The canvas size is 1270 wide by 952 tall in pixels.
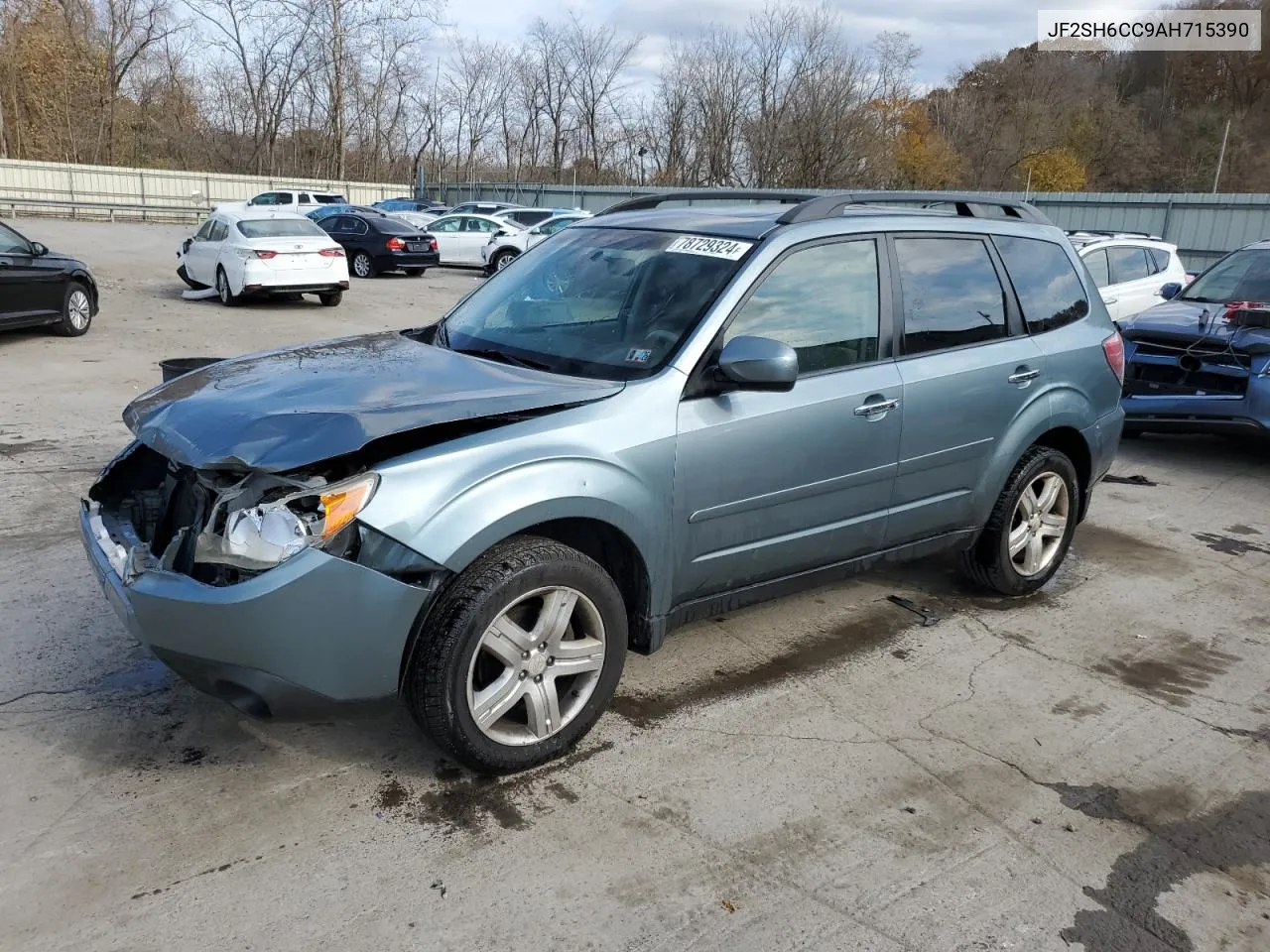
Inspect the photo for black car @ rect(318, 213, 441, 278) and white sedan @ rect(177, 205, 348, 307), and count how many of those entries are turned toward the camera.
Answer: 0

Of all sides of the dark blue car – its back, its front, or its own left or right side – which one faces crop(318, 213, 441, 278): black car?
right

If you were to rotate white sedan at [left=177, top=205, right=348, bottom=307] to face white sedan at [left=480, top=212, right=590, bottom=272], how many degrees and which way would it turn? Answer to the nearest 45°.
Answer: approximately 90° to its right

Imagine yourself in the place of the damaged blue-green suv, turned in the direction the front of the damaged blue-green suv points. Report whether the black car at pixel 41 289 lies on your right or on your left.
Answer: on your right

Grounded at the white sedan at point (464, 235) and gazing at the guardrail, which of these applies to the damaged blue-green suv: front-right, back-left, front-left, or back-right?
back-left

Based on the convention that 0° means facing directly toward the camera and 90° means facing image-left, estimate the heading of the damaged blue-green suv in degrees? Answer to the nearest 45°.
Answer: approximately 45°

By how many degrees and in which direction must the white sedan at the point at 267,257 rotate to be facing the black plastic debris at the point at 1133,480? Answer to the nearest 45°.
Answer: approximately 180°

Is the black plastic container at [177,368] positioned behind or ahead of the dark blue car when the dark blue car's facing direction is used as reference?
ahead

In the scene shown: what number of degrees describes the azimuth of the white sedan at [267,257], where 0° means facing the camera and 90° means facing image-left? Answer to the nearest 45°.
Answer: approximately 135°

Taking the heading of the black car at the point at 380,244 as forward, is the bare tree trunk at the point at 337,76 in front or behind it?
in front

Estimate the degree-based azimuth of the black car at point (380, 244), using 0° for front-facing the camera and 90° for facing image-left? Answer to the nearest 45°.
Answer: approximately 135°

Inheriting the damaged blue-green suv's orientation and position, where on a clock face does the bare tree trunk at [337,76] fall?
The bare tree trunk is roughly at 4 o'clock from the damaged blue-green suv.

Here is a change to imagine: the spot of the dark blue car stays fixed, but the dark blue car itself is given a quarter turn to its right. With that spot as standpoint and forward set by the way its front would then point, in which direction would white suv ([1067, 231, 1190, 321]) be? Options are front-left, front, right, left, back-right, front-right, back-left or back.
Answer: front-right

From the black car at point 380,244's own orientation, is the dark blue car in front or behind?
behind

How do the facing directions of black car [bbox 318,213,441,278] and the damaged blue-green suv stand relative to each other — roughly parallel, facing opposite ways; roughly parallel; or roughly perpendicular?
roughly perpendicular

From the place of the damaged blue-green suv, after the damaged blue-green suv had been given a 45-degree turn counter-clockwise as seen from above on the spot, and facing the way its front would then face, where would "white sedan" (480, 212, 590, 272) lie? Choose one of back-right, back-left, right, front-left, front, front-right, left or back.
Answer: back

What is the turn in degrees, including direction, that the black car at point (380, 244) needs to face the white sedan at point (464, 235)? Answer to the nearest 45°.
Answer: approximately 90° to its right
